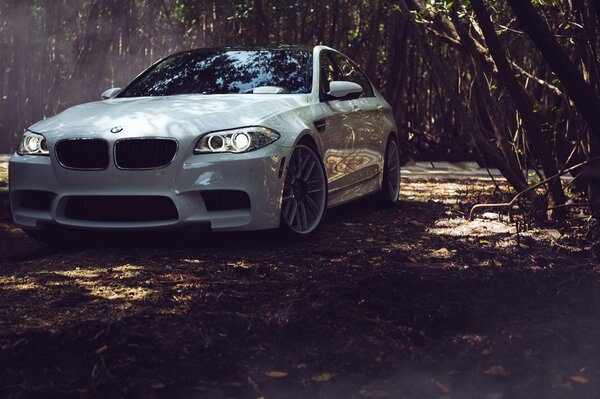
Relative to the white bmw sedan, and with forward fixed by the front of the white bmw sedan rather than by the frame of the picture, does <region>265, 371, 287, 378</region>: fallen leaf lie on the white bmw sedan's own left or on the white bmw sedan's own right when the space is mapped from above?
on the white bmw sedan's own left

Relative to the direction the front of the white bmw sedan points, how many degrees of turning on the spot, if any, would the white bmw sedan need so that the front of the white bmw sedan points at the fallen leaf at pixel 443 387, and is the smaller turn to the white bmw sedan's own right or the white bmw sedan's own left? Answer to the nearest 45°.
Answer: approximately 45° to the white bmw sedan's own left

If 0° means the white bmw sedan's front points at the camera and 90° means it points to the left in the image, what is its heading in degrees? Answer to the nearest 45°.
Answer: approximately 45°

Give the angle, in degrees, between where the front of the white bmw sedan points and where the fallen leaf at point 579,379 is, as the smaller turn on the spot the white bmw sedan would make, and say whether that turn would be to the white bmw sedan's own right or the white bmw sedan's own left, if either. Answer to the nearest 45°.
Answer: approximately 90° to the white bmw sedan's own left

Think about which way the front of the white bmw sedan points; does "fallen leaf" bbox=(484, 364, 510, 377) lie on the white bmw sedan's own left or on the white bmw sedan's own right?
on the white bmw sedan's own left

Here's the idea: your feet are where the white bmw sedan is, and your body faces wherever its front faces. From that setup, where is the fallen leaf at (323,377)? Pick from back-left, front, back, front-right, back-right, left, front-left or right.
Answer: front-left

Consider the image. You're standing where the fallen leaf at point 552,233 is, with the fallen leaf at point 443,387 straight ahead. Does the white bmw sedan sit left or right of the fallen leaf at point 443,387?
right
